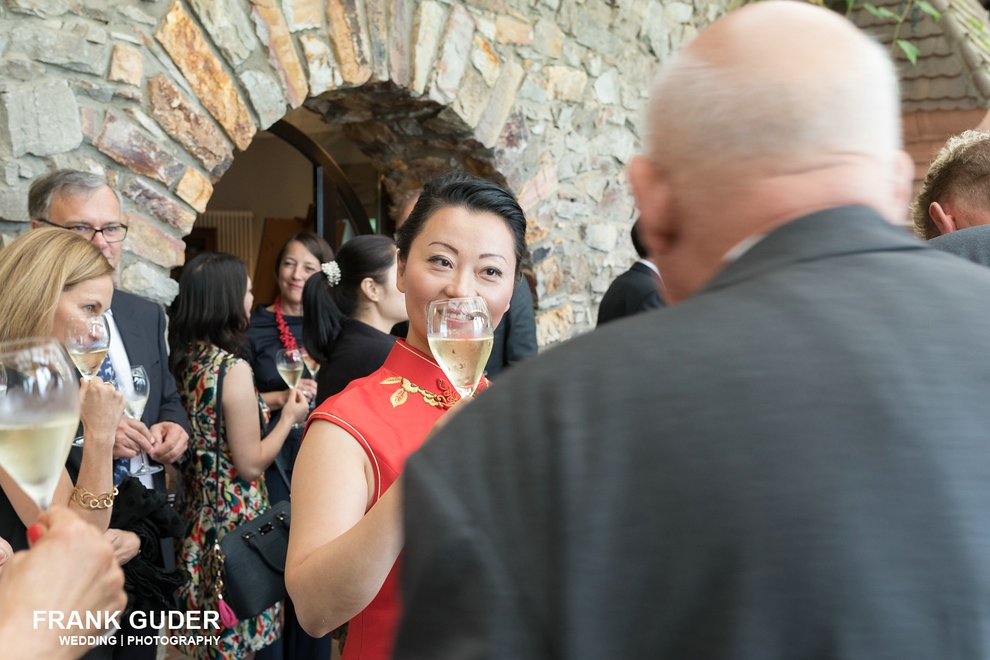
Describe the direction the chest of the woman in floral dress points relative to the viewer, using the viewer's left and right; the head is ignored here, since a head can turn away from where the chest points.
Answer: facing away from the viewer and to the right of the viewer

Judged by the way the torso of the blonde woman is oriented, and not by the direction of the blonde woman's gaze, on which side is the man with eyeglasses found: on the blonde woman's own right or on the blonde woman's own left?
on the blonde woman's own left

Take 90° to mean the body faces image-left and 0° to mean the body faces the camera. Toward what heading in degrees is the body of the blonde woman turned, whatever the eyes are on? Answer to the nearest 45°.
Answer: approximately 270°

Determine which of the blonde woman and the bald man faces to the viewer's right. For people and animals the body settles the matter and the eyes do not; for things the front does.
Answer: the blonde woman

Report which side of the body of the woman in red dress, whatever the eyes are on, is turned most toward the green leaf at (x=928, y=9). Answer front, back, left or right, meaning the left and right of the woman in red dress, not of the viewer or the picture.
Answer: left

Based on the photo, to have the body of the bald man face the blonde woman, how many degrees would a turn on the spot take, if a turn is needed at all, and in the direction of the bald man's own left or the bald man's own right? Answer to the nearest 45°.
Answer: approximately 45° to the bald man's own left

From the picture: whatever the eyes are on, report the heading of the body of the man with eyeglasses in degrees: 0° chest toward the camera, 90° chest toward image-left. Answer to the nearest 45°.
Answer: approximately 315°

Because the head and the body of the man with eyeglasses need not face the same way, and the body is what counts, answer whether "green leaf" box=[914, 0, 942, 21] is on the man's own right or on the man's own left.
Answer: on the man's own left

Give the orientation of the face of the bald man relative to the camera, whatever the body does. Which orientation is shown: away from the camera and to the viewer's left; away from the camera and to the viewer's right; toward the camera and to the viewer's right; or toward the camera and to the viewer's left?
away from the camera and to the viewer's left

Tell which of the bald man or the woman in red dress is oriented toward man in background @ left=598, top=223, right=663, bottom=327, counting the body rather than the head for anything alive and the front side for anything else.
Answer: the bald man

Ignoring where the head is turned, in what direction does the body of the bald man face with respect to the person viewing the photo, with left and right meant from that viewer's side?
facing away from the viewer

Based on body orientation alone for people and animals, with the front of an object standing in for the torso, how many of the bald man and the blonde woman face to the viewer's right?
1
